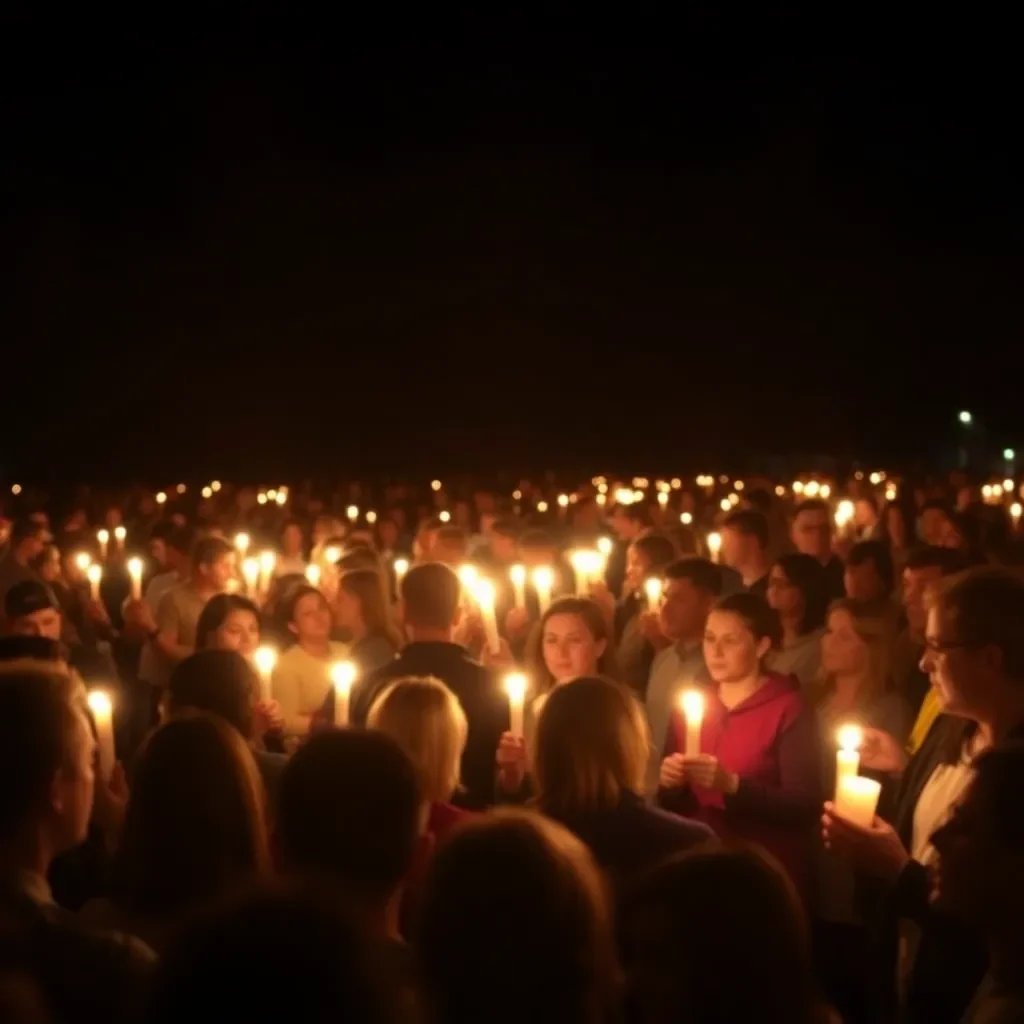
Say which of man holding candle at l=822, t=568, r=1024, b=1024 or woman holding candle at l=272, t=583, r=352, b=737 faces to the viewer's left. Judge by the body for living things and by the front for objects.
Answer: man holding candle at l=822, t=568, r=1024, b=1024

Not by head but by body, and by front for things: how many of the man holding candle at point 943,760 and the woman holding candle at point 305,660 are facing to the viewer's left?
1

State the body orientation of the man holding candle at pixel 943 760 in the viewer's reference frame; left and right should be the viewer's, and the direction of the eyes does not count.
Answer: facing to the left of the viewer

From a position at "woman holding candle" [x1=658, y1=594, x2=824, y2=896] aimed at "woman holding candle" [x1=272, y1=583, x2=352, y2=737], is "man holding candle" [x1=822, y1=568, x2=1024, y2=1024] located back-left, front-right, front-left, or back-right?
back-left

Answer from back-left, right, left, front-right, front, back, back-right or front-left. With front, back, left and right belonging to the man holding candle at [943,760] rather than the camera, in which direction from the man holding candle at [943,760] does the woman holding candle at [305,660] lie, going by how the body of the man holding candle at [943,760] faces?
front-right

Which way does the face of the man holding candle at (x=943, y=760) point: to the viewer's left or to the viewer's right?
to the viewer's left

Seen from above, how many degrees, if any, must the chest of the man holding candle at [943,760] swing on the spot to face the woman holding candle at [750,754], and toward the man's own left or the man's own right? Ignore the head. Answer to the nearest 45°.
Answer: approximately 45° to the man's own right

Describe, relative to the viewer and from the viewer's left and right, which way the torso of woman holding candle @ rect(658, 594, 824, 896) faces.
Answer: facing the viewer and to the left of the viewer

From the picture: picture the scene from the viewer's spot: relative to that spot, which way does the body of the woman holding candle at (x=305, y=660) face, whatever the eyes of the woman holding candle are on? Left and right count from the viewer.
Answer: facing the viewer and to the right of the viewer

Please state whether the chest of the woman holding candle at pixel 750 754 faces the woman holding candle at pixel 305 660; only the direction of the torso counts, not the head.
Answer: no

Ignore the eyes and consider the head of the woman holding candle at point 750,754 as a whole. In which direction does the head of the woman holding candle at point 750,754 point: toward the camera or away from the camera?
toward the camera
